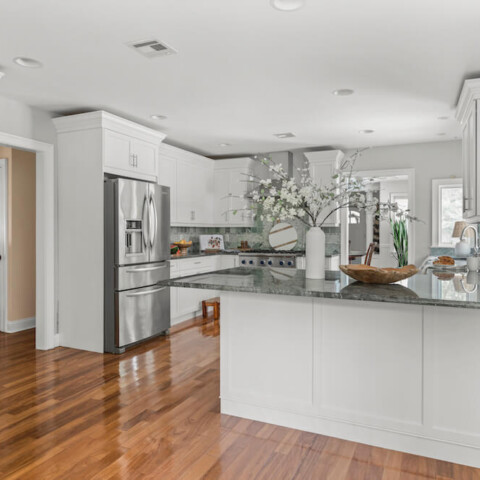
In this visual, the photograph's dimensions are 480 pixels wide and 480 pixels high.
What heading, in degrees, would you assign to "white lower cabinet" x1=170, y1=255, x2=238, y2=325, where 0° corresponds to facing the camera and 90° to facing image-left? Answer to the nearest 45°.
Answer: approximately 315°

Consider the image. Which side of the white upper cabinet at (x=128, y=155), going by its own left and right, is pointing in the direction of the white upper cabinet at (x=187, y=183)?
left

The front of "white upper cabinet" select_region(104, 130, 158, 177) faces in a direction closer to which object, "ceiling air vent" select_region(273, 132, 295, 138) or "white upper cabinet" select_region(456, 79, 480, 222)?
the white upper cabinet

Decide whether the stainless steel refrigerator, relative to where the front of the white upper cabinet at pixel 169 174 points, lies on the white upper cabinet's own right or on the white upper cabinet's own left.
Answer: on the white upper cabinet's own right
